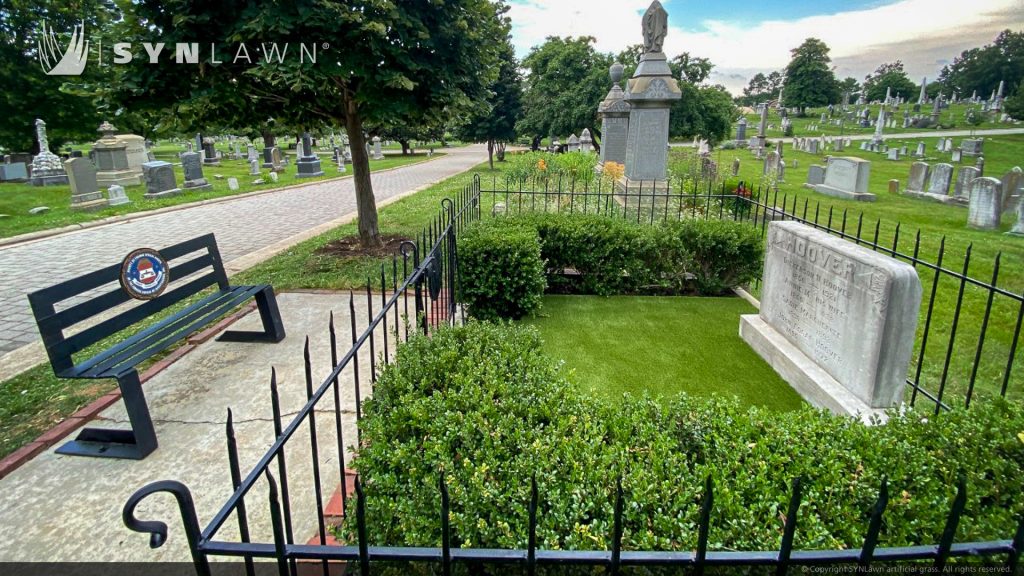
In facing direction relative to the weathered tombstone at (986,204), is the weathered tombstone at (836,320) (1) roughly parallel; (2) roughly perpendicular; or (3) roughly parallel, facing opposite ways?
roughly parallel

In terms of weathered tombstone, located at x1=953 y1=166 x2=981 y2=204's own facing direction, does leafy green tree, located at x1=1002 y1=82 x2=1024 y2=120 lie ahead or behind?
behind

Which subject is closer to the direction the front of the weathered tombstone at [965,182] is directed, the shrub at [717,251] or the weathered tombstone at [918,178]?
the shrub

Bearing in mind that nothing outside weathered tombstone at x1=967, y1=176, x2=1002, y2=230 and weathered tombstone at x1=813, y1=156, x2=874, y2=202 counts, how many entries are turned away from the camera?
0

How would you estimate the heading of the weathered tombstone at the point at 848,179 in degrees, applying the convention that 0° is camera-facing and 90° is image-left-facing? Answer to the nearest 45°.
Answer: approximately 45°

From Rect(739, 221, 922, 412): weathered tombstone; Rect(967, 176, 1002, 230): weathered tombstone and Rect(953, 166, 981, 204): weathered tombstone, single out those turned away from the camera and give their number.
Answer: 0

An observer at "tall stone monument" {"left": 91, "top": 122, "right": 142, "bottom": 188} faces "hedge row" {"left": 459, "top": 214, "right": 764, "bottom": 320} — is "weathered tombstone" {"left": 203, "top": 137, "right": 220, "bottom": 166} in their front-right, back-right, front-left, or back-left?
back-left

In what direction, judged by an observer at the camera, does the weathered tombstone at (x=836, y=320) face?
facing the viewer and to the left of the viewer

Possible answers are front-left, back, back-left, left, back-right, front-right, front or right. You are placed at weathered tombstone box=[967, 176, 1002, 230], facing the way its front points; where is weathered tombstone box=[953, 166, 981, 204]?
back-right

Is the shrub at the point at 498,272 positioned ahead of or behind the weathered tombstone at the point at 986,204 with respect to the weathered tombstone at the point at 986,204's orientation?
ahead

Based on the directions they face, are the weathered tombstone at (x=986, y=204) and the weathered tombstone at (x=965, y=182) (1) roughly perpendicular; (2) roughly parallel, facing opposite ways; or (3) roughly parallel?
roughly parallel
